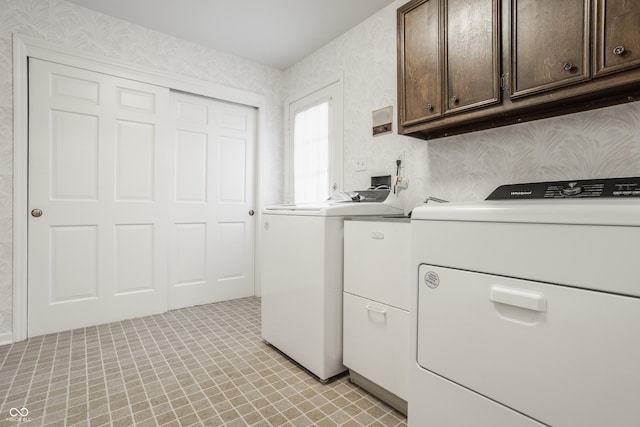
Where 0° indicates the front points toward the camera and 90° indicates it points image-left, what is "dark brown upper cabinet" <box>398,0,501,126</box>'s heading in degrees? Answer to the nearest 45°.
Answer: approximately 45°

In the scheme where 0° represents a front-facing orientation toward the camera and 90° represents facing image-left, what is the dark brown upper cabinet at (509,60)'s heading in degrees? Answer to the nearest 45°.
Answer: approximately 45°

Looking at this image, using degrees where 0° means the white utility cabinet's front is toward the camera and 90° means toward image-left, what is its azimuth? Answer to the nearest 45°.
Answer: approximately 45°

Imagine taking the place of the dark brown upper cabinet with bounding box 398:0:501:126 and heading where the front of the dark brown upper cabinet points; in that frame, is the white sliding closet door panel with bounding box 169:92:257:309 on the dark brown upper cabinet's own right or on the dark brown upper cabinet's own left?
on the dark brown upper cabinet's own right

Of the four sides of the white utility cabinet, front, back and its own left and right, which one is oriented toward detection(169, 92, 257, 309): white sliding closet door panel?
right

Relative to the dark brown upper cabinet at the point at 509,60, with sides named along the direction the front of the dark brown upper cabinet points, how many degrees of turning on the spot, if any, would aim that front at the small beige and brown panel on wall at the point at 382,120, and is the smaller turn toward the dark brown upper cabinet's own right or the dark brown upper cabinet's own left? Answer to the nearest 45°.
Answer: approximately 90° to the dark brown upper cabinet's own right

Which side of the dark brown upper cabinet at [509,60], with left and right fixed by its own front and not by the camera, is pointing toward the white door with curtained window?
right
